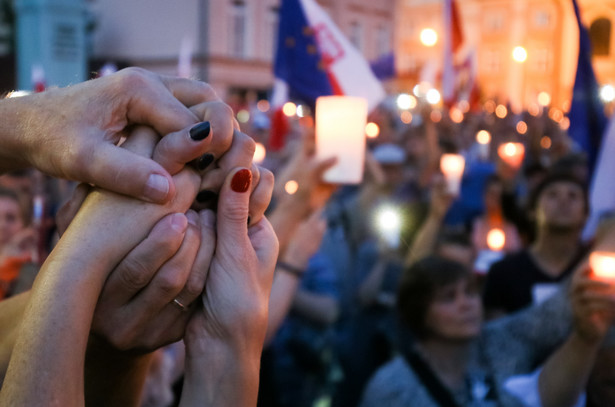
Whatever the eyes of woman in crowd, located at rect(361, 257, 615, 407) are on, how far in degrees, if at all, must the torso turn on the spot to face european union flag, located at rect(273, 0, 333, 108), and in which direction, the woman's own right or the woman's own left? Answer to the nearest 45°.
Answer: approximately 180°

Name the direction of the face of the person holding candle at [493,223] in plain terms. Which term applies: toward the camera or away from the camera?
toward the camera

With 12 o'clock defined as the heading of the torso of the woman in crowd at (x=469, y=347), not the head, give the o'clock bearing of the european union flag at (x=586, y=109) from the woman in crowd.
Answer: The european union flag is roughly at 8 o'clock from the woman in crowd.

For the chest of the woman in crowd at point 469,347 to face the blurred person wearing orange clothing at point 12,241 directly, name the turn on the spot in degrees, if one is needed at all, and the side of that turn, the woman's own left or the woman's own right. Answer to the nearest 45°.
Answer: approximately 135° to the woman's own right

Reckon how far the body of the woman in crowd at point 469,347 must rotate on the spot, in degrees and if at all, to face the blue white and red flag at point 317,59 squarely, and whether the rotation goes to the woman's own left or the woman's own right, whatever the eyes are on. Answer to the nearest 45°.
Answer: approximately 180°

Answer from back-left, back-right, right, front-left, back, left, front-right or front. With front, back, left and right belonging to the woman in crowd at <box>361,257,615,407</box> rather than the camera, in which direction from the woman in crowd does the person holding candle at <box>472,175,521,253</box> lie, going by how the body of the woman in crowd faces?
back-left

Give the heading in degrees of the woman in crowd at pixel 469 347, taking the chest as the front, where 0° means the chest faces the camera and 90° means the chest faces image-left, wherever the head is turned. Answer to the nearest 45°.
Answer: approximately 315°
